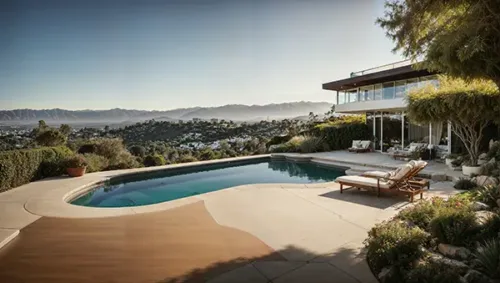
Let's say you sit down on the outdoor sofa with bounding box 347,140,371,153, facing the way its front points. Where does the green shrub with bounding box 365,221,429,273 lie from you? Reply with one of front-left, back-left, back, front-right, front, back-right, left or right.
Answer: front-left

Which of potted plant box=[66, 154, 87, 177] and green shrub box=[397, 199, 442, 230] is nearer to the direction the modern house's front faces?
the potted plant

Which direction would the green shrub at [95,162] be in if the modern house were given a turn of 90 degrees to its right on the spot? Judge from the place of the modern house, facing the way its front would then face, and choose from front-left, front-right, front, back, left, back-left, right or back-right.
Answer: left

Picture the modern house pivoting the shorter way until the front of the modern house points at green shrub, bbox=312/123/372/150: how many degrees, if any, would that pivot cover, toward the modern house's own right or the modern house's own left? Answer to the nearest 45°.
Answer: approximately 45° to the modern house's own right

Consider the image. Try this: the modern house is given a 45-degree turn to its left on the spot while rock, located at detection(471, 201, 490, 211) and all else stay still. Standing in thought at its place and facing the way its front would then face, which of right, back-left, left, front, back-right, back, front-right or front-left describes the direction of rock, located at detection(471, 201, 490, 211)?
front

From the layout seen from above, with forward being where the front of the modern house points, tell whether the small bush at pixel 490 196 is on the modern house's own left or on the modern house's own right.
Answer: on the modern house's own left

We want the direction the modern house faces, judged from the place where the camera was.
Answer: facing the viewer and to the left of the viewer

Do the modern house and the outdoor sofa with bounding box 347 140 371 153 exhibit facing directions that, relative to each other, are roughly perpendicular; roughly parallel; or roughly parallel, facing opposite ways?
roughly parallel

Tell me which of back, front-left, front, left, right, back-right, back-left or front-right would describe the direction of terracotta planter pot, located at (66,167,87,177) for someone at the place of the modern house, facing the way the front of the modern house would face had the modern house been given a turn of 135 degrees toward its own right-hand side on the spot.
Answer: back-left

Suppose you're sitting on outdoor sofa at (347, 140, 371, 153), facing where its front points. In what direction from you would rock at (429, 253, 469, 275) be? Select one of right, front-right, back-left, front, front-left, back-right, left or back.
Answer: front-left

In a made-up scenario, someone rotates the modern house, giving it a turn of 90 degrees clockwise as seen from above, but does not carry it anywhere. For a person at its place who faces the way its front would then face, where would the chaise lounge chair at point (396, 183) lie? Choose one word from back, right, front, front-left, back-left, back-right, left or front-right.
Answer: back-left

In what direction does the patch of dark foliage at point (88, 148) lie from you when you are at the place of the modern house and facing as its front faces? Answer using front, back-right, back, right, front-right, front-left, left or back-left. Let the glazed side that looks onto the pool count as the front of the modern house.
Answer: front

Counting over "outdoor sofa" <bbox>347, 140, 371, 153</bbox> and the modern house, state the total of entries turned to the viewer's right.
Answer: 0

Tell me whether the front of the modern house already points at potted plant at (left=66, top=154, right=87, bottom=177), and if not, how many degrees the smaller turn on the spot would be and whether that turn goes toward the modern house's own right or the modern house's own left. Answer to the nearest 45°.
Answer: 0° — it already faces it

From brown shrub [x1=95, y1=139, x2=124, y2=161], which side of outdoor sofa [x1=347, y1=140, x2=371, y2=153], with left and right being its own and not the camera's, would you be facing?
front
